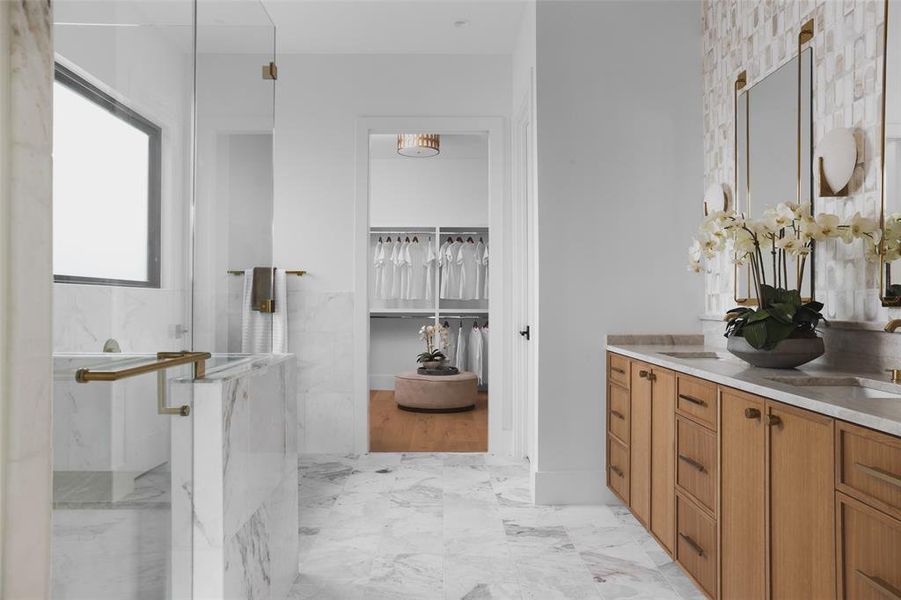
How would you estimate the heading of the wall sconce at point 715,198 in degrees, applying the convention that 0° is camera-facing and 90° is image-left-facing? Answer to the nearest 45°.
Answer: approximately 45°

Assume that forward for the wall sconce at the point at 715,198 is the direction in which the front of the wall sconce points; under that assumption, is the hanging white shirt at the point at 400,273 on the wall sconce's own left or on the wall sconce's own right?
on the wall sconce's own right

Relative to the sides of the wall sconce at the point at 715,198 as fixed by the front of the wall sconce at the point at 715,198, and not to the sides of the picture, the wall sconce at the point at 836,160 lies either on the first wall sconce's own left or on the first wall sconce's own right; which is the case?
on the first wall sconce's own left

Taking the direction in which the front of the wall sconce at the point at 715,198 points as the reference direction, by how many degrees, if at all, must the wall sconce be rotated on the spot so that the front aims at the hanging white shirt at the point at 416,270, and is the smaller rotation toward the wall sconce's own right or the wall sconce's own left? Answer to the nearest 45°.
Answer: approximately 90° to the wall sconce's own right

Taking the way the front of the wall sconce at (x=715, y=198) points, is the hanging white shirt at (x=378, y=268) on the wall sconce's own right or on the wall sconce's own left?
on the wall sconce's own right

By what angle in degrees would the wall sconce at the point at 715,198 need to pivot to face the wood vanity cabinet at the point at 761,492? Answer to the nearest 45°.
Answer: approximately 45° to its left

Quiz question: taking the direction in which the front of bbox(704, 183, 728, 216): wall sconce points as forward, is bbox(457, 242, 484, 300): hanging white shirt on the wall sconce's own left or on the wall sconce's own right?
on the wall sconce's own right

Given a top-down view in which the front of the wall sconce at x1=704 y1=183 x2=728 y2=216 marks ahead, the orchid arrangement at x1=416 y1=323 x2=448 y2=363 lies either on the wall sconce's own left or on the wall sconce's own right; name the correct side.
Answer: on the wall sconce's own right

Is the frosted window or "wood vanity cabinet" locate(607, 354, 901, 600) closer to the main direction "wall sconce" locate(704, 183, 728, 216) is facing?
the frosted window

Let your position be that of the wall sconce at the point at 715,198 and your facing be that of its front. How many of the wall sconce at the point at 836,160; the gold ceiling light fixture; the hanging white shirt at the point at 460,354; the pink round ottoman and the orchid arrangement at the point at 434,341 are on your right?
4

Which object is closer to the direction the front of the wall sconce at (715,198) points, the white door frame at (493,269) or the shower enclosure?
the shower enclosure

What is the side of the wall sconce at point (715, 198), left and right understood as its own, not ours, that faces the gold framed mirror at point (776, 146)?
left

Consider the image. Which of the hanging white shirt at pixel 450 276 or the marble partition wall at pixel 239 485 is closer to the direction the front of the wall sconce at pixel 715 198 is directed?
the marble partition wall
